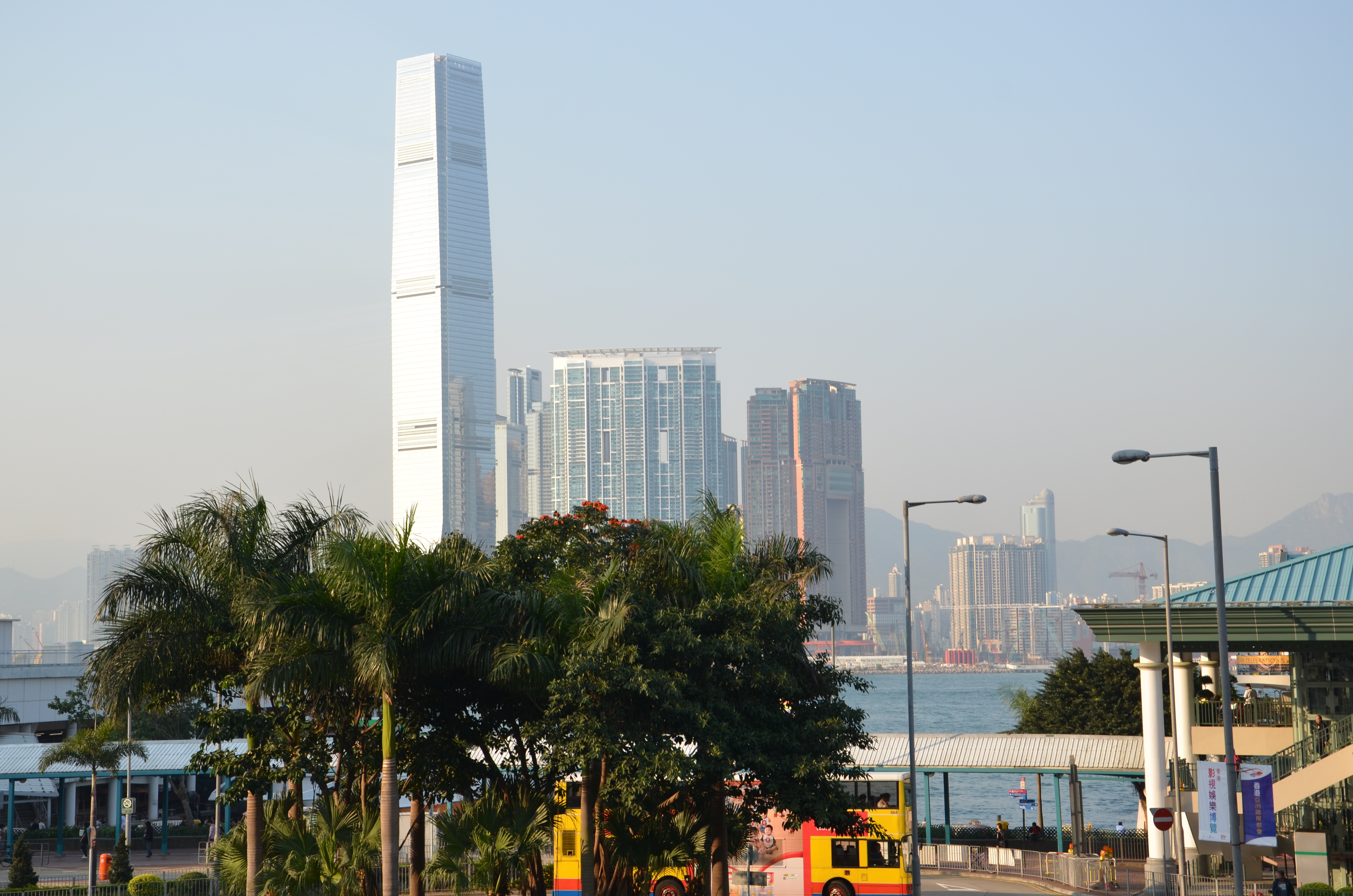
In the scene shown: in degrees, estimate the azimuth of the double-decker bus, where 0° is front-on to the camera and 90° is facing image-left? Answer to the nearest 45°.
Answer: approximately 270°

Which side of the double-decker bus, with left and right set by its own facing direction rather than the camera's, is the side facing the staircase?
front

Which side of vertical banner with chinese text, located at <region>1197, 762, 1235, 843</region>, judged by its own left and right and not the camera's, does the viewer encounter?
front

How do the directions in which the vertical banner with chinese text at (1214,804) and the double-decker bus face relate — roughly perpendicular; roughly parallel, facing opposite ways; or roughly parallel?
roughly perpendicular

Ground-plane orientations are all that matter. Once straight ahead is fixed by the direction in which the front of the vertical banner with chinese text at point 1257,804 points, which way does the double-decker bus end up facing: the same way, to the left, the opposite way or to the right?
to the left

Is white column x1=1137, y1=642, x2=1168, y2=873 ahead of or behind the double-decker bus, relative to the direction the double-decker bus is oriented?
ahead

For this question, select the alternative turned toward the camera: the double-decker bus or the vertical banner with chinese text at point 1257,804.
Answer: the vertical banner with chinese text

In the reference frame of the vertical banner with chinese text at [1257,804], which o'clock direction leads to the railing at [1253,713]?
The railing is roughly at 6 o'clock from the vertical banner with chinese text.

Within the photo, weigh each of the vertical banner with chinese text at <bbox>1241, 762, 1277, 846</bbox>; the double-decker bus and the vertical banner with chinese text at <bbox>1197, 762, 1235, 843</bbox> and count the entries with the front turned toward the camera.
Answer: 2
